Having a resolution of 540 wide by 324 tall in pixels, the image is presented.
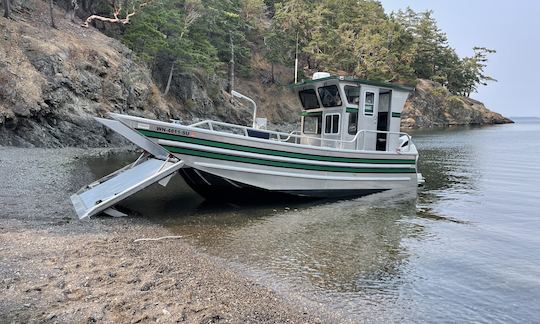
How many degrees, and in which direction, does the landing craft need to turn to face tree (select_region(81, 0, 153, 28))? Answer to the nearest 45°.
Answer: approximately 90° to its right

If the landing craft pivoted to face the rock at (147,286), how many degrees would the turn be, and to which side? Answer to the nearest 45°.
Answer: approximately 45° to its left

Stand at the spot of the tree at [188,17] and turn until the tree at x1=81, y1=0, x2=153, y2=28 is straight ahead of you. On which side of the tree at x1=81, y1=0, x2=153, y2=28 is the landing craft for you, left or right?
left

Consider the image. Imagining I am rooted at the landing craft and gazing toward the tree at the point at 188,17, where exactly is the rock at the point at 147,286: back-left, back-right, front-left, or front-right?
back-left

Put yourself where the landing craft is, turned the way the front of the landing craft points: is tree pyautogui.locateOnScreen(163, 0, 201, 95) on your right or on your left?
on your right

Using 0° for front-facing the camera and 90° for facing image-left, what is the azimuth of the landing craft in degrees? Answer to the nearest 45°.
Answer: approximately 45°

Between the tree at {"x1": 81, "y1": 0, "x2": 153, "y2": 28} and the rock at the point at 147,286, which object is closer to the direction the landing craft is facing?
the rock
